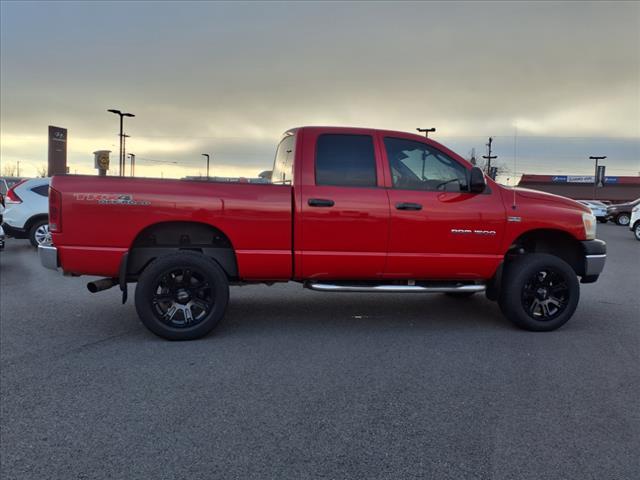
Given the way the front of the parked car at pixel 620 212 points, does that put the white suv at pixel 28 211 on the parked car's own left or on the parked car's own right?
on the parked car's own left

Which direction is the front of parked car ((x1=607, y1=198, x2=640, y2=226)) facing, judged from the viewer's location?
facing to the left of the viewer

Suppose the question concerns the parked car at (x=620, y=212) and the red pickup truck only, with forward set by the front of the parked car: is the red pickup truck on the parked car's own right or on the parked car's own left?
on the parked car's own left

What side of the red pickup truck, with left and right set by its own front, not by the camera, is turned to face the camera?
right

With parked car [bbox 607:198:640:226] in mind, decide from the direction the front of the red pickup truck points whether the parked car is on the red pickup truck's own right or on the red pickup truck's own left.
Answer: on the red pickup truck's own left

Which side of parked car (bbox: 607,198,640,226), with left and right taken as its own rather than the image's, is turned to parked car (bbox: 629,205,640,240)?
left

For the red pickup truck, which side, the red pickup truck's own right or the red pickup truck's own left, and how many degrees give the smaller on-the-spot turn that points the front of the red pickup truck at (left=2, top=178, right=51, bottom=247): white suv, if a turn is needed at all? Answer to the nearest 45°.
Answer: approximately 135° to the red pickup truck's own left

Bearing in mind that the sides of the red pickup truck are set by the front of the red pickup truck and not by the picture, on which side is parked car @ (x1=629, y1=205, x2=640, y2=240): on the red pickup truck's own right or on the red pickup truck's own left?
on the red pickup truck's own left

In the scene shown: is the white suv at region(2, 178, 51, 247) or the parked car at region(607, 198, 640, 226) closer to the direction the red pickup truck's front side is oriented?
the parked car

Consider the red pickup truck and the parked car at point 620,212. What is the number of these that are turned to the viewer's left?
1
